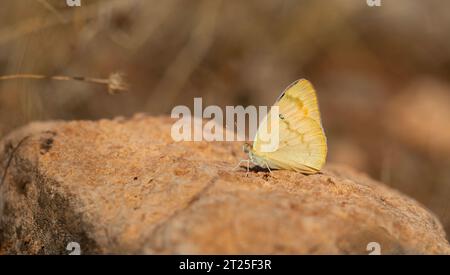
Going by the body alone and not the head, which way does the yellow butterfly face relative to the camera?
to the viewer's left
